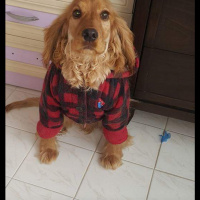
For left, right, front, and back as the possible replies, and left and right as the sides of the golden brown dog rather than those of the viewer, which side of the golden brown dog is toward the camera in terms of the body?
front
